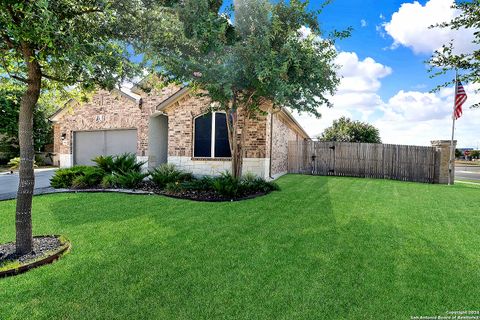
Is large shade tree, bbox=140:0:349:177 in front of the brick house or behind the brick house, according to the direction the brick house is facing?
in front

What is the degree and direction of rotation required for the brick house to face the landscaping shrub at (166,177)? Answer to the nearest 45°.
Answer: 0° — it already faces it

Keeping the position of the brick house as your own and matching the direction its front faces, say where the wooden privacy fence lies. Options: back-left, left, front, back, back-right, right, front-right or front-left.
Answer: left

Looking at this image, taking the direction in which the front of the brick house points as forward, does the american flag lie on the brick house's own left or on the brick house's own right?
on the brick house's own left

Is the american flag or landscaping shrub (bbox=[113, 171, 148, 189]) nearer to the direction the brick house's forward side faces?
the landscaping shrub

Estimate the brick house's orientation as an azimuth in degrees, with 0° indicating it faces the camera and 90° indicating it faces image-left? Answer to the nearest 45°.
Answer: approximately 0°

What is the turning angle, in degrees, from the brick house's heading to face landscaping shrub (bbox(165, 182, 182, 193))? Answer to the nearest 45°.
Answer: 0° — it already faces it
